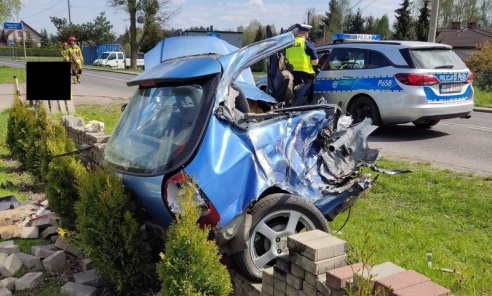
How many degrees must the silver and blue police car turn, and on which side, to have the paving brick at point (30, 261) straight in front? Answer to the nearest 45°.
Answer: approximately 90° to its left

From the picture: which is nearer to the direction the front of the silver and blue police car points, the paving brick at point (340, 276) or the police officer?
the police officer

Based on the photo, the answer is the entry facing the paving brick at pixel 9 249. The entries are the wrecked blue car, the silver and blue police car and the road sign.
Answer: the road sign

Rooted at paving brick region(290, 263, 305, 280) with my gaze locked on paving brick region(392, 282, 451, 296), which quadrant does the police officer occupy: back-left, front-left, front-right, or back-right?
back-left

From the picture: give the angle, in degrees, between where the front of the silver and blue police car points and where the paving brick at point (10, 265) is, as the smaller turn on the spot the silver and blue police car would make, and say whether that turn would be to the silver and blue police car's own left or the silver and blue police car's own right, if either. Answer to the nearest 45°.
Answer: approximately 90° to the silver and blue police car's own left

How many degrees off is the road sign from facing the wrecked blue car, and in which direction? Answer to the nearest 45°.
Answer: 0° — it already faces it
